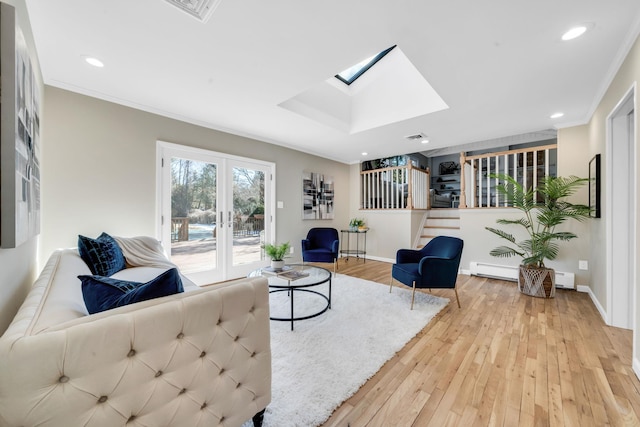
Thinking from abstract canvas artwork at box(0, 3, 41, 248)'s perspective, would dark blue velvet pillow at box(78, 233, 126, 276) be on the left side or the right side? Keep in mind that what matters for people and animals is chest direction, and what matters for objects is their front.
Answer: on its left

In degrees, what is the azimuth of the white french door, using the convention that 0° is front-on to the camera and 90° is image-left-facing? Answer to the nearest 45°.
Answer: approximately 315°

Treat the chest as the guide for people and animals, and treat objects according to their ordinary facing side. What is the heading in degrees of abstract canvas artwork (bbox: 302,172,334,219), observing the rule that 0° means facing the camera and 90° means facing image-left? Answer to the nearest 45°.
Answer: approximately 315°

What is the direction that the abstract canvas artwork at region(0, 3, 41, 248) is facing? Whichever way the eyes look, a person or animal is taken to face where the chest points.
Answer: to the viewer's right

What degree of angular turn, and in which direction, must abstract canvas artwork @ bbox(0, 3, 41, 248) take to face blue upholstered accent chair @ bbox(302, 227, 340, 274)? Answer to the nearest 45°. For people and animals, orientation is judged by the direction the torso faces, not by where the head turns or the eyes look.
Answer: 0° — it already faces it

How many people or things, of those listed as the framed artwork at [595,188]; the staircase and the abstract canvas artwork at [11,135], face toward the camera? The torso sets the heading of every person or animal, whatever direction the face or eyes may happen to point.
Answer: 1

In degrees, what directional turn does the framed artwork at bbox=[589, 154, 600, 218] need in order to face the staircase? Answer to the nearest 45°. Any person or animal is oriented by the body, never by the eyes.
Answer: approximately 45° to its right

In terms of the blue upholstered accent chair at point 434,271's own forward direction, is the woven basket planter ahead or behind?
behind

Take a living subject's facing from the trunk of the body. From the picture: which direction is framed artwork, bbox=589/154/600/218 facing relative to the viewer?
to the viewer's left

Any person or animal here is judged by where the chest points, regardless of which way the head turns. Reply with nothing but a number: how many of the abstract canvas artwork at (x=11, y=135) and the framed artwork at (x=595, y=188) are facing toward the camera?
0
